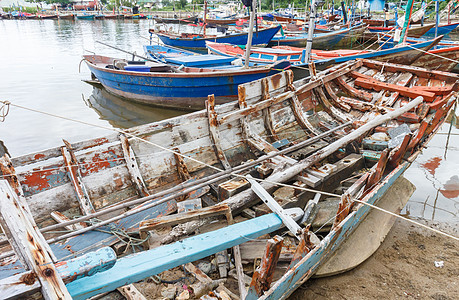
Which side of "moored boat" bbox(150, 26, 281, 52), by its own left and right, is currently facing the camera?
right

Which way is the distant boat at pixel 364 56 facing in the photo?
to the viewer's right

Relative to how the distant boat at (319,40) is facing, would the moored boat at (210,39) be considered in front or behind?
behind
